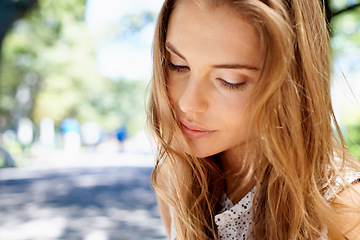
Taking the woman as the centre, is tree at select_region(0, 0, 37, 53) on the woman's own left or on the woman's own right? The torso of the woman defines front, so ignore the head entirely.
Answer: on the woman's own right

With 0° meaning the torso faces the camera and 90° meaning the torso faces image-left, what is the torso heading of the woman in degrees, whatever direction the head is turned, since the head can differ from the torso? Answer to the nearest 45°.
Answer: approximately 45°

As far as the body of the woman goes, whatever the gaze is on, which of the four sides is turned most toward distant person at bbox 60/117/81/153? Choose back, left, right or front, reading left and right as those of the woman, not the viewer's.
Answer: right
